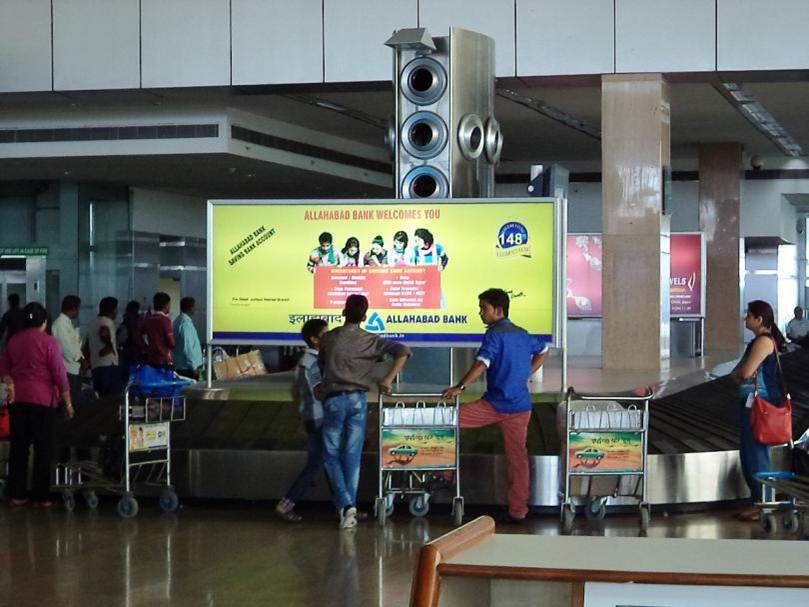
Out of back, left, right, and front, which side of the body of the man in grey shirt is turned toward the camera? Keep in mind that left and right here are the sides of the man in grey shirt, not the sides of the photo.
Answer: back

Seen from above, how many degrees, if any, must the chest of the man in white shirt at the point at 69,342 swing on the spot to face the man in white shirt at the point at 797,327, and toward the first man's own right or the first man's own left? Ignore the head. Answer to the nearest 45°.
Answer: approximately 45° to the first man's own left

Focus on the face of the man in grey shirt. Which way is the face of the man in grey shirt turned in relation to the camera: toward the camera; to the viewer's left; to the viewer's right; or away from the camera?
away from the camera

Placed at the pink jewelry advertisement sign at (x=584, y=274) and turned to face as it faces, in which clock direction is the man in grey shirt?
The man in grey shirt is roughly at 12 o'clock from the pink jewelry advertisement sign.

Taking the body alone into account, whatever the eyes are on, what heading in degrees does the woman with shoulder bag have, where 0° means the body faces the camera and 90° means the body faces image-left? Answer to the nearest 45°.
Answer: approximately 90°

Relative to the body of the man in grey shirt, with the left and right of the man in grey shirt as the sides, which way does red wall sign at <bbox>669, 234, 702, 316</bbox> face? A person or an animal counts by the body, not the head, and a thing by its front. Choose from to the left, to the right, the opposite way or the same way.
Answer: the opposite way

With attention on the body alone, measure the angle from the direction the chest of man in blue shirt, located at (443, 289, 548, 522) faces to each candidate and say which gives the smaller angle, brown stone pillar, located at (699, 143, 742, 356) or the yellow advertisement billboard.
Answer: the yellow advertisement billboard

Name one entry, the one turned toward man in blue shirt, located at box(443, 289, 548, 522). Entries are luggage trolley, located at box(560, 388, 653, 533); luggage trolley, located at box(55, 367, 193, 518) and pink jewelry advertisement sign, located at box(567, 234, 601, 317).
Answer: the pink jewelry advertisement sign

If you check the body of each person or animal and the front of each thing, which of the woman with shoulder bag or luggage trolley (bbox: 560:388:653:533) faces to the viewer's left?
the woman with shoulder bag
